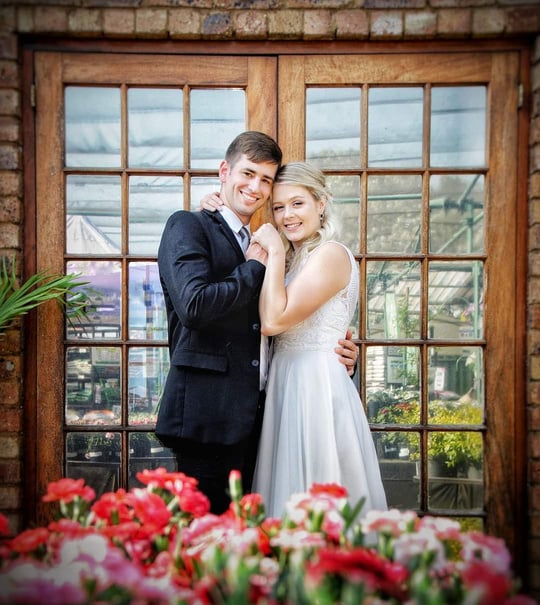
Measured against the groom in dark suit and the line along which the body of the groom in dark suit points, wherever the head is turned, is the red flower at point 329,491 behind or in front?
in front

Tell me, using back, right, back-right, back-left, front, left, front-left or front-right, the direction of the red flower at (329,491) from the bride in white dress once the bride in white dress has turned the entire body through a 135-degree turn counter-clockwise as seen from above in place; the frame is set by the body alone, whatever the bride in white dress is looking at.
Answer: right

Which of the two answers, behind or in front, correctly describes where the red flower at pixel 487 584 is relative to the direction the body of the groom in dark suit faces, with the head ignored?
in front

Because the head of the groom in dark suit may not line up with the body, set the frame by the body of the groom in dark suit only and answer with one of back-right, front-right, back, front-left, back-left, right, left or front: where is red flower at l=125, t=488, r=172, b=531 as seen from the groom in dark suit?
front-right

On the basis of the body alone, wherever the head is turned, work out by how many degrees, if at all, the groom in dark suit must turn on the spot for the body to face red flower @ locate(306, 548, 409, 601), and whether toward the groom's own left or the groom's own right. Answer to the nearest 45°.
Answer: approximately 45° to the groom's own right

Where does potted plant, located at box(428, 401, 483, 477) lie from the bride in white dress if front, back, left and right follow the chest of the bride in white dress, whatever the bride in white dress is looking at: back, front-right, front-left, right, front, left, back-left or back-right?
back

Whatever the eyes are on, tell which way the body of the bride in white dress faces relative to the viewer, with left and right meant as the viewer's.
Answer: facing the viewer and to the left of the viewer

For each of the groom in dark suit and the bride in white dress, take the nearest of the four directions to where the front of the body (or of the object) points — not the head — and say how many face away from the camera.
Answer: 0

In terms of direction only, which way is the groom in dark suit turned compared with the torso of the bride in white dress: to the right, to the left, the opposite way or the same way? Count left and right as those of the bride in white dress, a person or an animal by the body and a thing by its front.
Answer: to the left

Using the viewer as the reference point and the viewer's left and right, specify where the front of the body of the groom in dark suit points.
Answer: facing the viewer and to the right of the viewer
